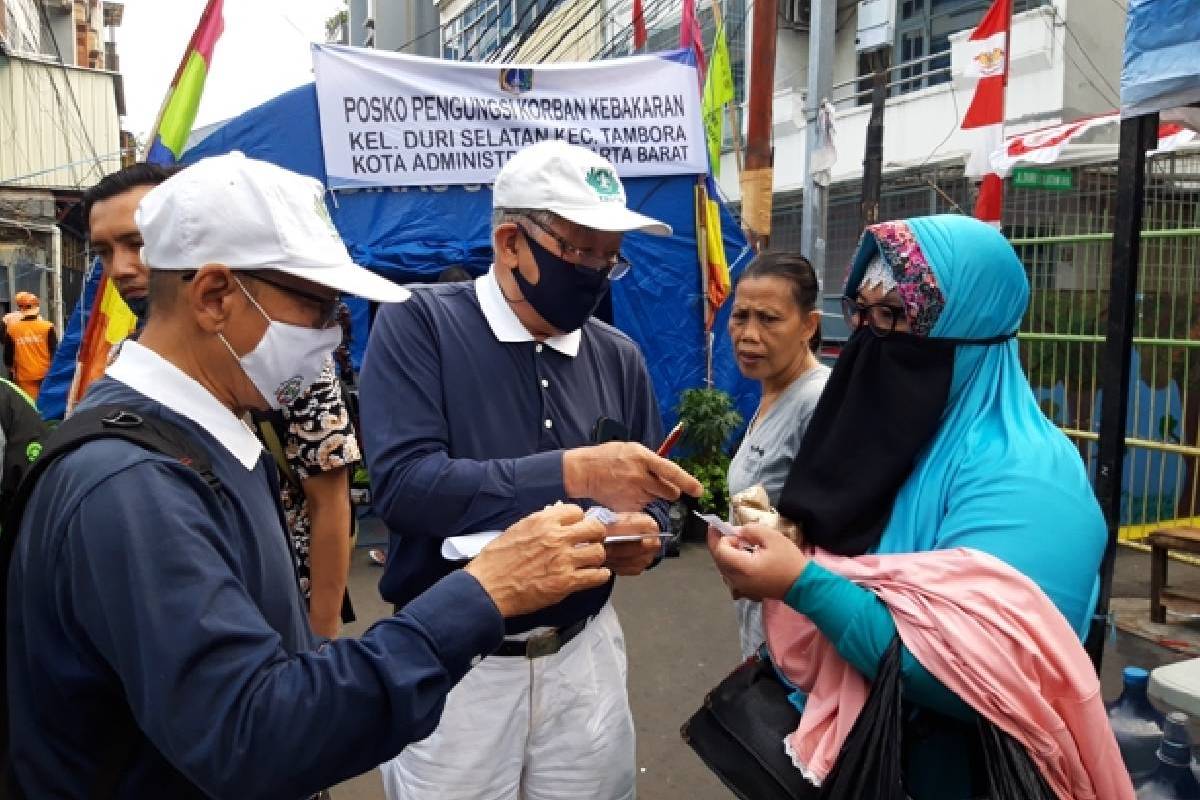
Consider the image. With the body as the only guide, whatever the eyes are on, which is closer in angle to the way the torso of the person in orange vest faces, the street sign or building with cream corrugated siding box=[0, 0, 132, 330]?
the building with cream corrugated siding

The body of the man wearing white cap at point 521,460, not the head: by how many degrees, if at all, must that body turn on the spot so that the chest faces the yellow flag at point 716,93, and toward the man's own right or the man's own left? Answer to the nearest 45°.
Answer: approximately 135° to the man's own left

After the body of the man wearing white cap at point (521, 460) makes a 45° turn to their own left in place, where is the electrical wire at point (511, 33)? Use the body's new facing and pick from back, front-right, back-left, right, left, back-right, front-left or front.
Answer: left

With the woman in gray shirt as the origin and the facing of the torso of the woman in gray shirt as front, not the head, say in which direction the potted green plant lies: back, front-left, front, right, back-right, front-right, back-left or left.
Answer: back-right

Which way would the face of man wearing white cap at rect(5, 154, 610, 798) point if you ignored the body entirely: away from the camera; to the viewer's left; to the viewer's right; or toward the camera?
to the viewer's right

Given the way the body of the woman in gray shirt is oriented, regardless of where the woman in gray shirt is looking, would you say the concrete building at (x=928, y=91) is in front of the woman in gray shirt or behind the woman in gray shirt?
behind
